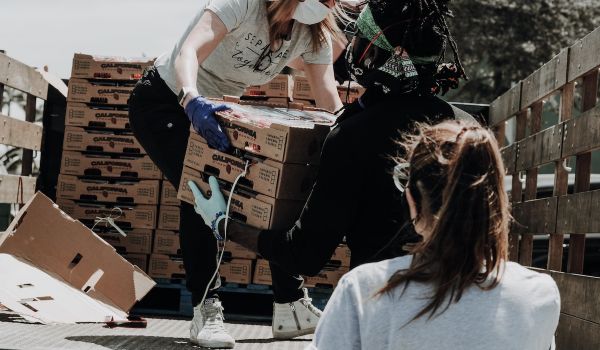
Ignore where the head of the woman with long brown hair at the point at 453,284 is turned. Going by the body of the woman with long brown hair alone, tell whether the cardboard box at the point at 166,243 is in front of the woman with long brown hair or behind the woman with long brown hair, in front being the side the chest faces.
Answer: in front

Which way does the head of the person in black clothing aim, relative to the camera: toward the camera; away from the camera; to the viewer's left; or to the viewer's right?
to the viewer's left

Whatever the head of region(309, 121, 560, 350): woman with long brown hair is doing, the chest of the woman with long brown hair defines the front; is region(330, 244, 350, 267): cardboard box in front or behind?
in front

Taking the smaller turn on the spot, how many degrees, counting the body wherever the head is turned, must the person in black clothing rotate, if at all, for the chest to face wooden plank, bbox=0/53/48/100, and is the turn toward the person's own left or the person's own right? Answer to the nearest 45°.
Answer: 0° — they already face it

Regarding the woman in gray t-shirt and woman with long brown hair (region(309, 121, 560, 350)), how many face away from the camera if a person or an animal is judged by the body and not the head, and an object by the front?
1

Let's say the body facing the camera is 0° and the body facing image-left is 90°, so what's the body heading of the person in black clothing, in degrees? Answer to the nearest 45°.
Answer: approximately 135°

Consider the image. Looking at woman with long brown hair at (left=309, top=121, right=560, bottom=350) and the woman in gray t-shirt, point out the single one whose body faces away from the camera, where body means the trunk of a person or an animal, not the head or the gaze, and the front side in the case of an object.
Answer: the woman with long brown hair

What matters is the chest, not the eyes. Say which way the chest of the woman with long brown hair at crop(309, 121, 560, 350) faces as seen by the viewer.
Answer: away from the camera

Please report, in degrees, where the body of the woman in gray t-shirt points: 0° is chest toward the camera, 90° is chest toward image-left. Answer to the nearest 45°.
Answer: approximately 315°

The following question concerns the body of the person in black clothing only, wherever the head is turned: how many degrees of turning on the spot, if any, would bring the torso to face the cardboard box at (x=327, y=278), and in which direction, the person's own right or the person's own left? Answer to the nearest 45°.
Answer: approximately 45° to the person's own right
